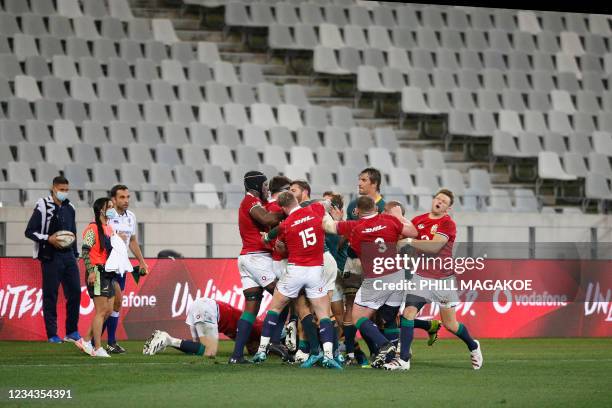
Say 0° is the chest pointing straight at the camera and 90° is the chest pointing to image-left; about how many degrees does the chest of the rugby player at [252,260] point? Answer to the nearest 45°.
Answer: approximately 270°

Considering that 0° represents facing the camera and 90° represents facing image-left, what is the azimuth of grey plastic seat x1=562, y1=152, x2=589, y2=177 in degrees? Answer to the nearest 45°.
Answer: approximately 315°

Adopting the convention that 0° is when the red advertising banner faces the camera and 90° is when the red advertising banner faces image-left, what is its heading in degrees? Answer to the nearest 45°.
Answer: approximately 0°

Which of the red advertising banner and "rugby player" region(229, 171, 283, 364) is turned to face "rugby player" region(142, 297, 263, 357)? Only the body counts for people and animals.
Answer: the red advertising banner

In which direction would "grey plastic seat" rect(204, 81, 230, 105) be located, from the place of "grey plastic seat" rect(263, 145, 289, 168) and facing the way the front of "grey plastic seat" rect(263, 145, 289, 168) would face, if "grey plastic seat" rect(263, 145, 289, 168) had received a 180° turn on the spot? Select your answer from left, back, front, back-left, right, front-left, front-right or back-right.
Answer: front

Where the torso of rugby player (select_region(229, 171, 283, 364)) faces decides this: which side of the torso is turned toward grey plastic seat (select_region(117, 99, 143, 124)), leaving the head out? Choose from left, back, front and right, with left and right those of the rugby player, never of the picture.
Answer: left

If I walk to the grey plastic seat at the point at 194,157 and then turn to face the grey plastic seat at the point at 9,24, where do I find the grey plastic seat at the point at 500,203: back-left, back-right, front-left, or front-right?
back-right

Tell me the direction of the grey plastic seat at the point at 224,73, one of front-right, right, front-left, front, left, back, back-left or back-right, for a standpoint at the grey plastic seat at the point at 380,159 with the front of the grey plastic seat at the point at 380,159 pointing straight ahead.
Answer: back-right
